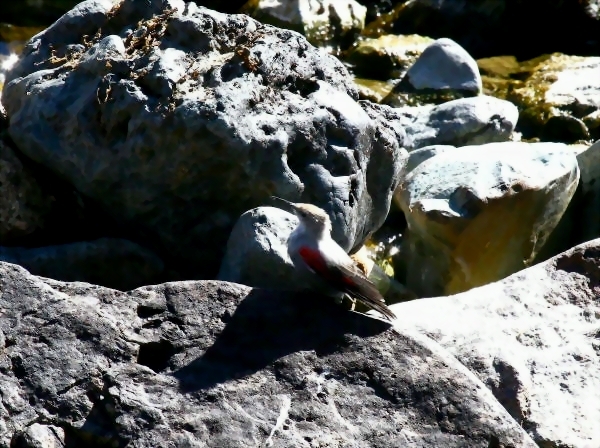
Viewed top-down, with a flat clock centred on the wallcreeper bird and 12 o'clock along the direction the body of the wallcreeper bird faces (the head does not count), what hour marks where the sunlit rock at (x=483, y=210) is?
The sunlit rock is roughly at 4 o'clock from the wallcreeper bird.

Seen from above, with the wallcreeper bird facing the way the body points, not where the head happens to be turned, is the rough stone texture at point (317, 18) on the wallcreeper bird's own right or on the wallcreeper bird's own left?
on the wallcreeper bird's own right

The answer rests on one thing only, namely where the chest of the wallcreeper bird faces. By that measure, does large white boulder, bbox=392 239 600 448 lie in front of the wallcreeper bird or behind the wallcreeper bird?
behind

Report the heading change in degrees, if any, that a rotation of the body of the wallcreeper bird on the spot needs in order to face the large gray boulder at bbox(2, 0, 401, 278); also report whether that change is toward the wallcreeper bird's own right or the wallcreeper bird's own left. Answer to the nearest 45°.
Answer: approximately 45° to the wallcreeper bird's own right

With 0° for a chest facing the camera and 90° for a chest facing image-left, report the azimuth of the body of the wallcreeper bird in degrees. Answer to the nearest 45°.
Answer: approximately 90°

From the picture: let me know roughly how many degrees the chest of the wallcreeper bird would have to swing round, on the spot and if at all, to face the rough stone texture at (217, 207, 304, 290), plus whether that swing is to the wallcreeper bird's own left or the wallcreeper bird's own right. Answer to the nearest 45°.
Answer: approximately 45° to the wallcreeper bird's own right

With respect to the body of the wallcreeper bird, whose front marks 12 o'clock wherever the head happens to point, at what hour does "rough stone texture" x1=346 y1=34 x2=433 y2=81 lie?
The rough stone texture is roughly at 3 o'clock from the wallcreeper bird.

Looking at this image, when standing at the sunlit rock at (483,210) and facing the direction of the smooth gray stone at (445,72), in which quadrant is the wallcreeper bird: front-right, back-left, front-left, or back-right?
back-left

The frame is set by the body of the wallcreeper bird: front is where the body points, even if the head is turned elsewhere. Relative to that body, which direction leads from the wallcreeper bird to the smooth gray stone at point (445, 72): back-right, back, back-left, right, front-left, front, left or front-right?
right
